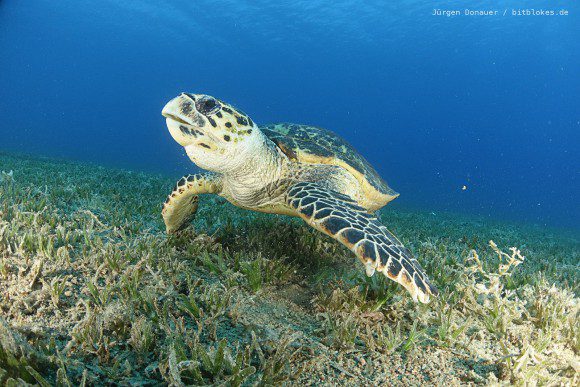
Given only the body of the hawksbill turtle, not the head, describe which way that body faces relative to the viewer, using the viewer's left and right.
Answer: facing the viewer and to the left of the viewer
